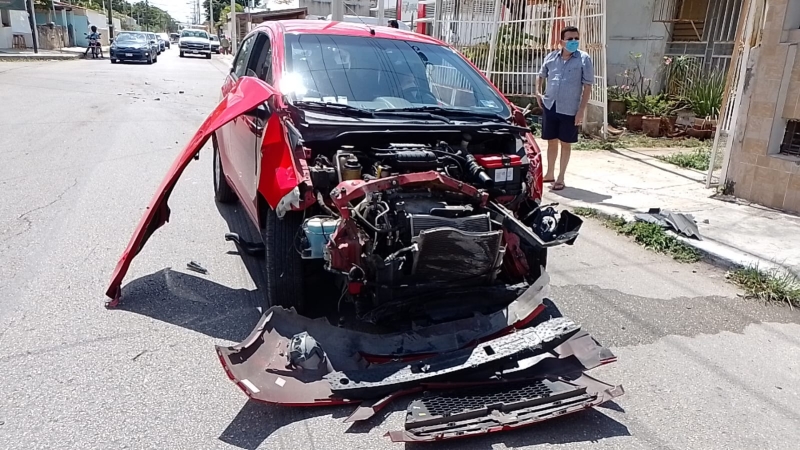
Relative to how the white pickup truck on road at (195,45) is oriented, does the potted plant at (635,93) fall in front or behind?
in front

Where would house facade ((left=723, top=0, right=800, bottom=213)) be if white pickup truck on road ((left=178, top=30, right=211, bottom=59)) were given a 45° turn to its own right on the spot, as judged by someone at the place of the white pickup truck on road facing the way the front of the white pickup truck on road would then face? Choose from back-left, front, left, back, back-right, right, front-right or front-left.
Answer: front-left

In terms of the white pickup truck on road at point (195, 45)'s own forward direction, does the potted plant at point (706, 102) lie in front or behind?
in front

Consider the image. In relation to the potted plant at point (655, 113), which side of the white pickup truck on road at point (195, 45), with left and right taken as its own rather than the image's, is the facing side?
front

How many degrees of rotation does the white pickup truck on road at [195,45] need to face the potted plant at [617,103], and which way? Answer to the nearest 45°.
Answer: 0° — it already faces it

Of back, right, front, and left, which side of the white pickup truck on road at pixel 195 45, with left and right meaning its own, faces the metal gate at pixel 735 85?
front

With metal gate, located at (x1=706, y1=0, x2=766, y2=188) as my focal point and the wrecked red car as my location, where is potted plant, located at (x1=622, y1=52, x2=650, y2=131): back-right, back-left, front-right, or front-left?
front-left

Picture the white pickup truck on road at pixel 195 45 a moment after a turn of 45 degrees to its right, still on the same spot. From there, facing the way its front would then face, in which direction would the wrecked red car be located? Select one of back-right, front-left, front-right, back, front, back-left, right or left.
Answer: front-left

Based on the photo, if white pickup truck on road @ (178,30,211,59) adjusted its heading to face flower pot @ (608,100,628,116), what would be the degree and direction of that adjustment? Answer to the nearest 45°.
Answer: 0° — it already faces it

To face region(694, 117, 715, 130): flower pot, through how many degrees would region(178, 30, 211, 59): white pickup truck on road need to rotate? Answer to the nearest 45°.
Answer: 0° — it already faces it

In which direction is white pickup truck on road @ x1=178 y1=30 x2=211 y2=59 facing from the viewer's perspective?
toward the camera

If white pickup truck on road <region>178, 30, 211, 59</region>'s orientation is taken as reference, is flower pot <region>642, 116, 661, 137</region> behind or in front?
in front
